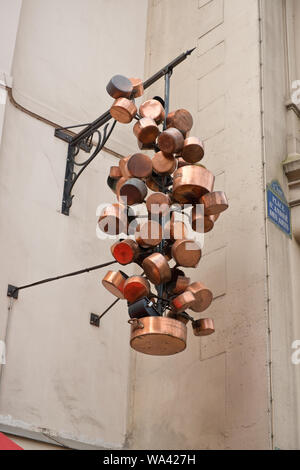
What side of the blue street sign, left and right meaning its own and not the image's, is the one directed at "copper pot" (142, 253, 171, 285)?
right

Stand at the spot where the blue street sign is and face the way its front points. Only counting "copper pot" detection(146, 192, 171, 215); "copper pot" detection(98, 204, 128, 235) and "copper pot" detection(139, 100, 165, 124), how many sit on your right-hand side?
3

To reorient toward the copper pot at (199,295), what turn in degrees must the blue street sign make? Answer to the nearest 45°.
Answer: approximately 90° to its right

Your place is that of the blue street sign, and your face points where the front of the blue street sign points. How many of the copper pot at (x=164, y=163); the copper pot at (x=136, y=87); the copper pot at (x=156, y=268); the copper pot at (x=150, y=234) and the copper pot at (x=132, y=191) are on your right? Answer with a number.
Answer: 5

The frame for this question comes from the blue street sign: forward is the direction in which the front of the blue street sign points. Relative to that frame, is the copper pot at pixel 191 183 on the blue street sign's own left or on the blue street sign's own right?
on the blue street sign's own right

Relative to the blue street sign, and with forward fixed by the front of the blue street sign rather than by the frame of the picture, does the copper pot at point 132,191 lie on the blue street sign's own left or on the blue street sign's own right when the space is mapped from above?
on the blue street sign's own right

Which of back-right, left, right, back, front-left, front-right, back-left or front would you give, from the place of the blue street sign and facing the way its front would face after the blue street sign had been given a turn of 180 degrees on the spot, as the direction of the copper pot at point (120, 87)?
left

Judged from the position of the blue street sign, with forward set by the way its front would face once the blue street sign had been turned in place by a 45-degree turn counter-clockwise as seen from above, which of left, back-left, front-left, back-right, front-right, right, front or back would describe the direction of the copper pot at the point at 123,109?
back-right

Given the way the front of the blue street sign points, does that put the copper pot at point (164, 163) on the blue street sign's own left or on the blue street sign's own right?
on the blue street sign's own right

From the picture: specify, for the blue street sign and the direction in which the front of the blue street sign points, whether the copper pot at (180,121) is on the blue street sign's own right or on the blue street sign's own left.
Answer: on the blue street sign's own right

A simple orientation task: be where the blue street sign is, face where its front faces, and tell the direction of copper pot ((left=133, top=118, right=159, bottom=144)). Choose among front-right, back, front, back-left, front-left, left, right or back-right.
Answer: right

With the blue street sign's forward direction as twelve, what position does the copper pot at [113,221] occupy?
The copper pot is roughly at 3 o'clock from the blue street sign.

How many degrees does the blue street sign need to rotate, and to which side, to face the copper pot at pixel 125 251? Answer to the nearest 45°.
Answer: approximately 90° to its right

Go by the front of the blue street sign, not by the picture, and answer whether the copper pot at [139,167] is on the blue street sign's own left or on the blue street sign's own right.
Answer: on the blue street sign's own right
